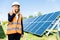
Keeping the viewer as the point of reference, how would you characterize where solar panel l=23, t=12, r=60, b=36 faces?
facing the viewer and to the left of the viewer
